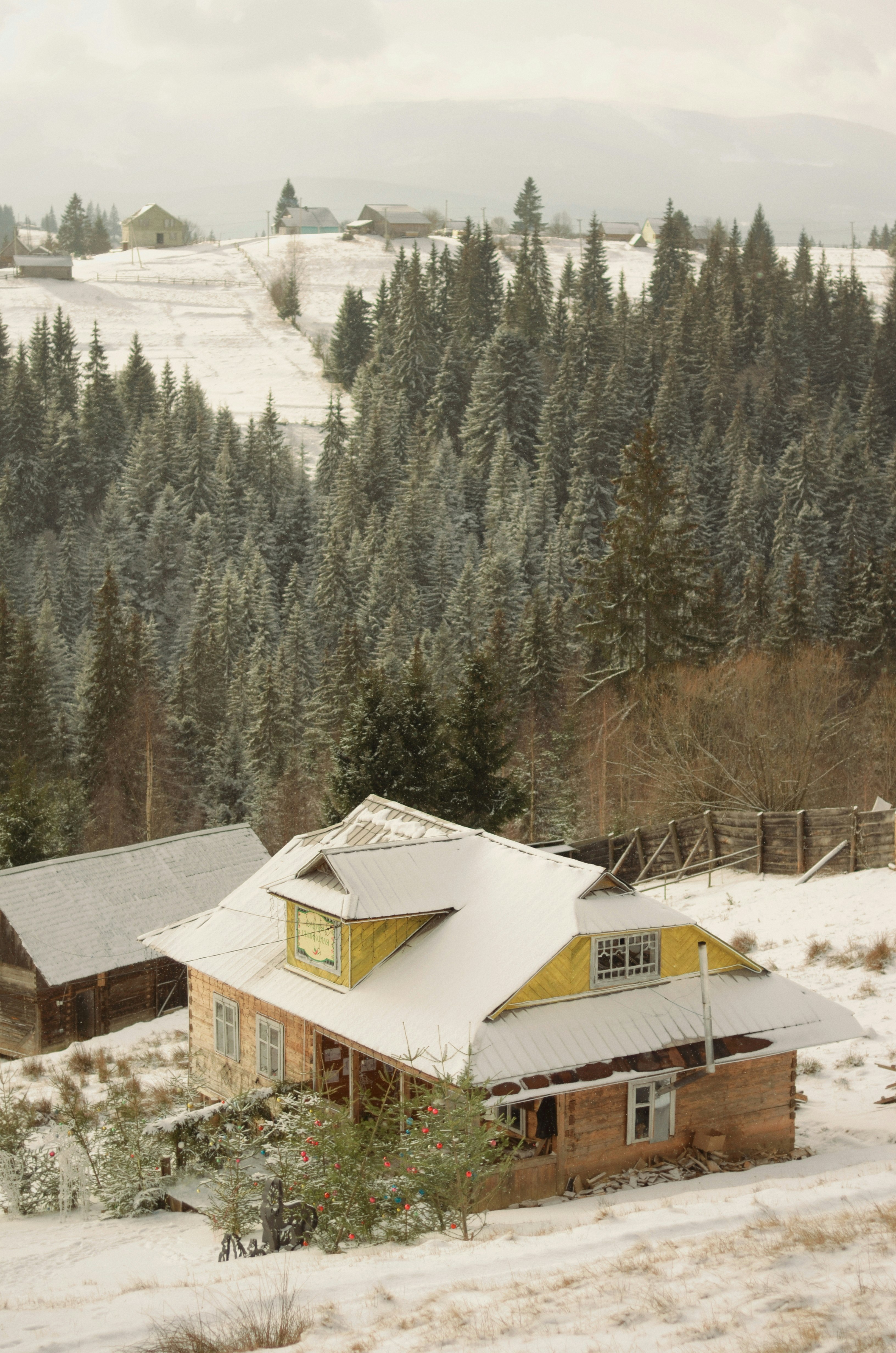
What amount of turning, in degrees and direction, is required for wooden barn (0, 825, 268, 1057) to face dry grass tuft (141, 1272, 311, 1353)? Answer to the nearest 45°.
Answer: approximately 45° to its right

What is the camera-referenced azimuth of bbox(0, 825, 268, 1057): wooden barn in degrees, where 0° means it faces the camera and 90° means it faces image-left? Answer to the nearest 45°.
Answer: approximately 315°

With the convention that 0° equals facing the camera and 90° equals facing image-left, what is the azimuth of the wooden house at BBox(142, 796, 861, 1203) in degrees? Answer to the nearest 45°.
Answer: approximately 45°

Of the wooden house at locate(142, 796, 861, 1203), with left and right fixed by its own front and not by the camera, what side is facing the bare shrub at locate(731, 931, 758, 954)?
back

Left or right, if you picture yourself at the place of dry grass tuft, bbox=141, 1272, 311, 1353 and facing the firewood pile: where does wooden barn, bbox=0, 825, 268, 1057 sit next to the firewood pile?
left
